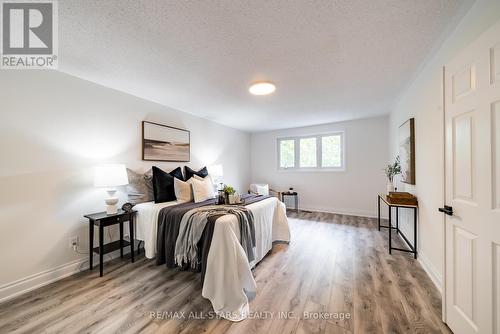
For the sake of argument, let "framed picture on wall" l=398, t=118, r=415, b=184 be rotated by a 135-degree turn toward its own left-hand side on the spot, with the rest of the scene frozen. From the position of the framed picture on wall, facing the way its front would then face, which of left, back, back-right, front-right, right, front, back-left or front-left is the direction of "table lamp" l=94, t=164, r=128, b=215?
right

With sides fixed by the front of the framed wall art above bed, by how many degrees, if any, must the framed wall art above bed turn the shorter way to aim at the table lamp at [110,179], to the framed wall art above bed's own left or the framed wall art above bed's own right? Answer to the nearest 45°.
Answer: approximately 90° to the framed wall art above bed's own right

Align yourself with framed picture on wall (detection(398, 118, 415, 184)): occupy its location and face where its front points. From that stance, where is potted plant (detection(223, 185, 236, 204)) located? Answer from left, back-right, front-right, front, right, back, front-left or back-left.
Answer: front-left

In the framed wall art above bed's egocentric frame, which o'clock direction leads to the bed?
The bed is roughly at 1 o'clock from the framed wall art above bed.

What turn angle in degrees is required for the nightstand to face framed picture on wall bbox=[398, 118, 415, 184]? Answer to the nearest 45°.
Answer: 0° — it already faces it

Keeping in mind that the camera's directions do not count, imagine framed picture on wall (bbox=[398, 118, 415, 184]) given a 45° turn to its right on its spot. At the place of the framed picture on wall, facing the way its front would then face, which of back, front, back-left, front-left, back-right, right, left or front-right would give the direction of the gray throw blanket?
left

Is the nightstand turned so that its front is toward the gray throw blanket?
yes

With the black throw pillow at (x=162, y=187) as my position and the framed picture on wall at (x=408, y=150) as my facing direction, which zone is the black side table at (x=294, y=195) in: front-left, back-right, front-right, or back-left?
front-left

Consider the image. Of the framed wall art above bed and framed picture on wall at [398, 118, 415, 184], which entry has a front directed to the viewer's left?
the framed picture on wall

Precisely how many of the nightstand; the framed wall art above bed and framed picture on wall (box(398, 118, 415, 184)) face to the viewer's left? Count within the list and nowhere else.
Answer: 1

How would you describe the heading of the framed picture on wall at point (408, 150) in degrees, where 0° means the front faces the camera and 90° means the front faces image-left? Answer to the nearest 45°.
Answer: approximately 90°

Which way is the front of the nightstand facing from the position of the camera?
facing the viewer and to the right of the viewer

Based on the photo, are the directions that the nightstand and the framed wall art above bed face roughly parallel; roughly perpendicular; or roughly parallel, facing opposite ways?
roughly parallel

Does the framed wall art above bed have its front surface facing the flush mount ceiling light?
yes
